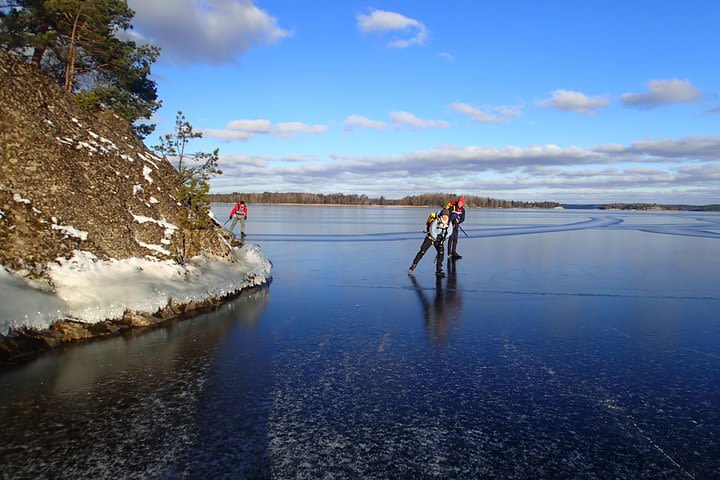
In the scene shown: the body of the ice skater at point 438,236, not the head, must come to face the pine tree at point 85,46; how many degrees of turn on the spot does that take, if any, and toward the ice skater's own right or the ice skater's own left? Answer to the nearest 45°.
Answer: approximately 135° to the ice skater's own right

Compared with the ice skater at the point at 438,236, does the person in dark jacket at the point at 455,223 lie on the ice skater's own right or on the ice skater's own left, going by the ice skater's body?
on the ice skater's own left

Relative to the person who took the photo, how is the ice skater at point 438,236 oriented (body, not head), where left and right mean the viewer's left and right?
facing the viewer and to the right of the viewer
